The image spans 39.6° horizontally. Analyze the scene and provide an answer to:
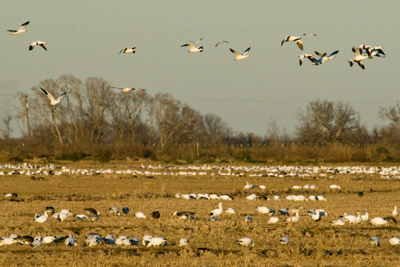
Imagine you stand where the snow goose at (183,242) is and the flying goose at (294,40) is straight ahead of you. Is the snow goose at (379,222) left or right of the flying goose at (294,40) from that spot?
right

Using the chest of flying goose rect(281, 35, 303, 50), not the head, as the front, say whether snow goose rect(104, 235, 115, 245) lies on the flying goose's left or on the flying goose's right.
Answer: on the flying goose's left

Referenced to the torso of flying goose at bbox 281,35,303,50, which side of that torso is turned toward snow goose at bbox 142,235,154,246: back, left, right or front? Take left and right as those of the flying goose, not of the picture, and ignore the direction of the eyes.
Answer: left

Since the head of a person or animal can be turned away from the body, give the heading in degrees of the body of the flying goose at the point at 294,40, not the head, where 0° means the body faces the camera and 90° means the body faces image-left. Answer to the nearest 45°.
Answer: approximately 90°

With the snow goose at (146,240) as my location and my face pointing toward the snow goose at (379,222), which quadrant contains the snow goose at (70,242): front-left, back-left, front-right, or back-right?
back-left

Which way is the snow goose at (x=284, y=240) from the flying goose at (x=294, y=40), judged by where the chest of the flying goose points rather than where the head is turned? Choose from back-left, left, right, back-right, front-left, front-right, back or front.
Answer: left

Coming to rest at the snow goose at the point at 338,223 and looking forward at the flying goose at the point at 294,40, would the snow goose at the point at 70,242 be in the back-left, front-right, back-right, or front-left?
back-left
